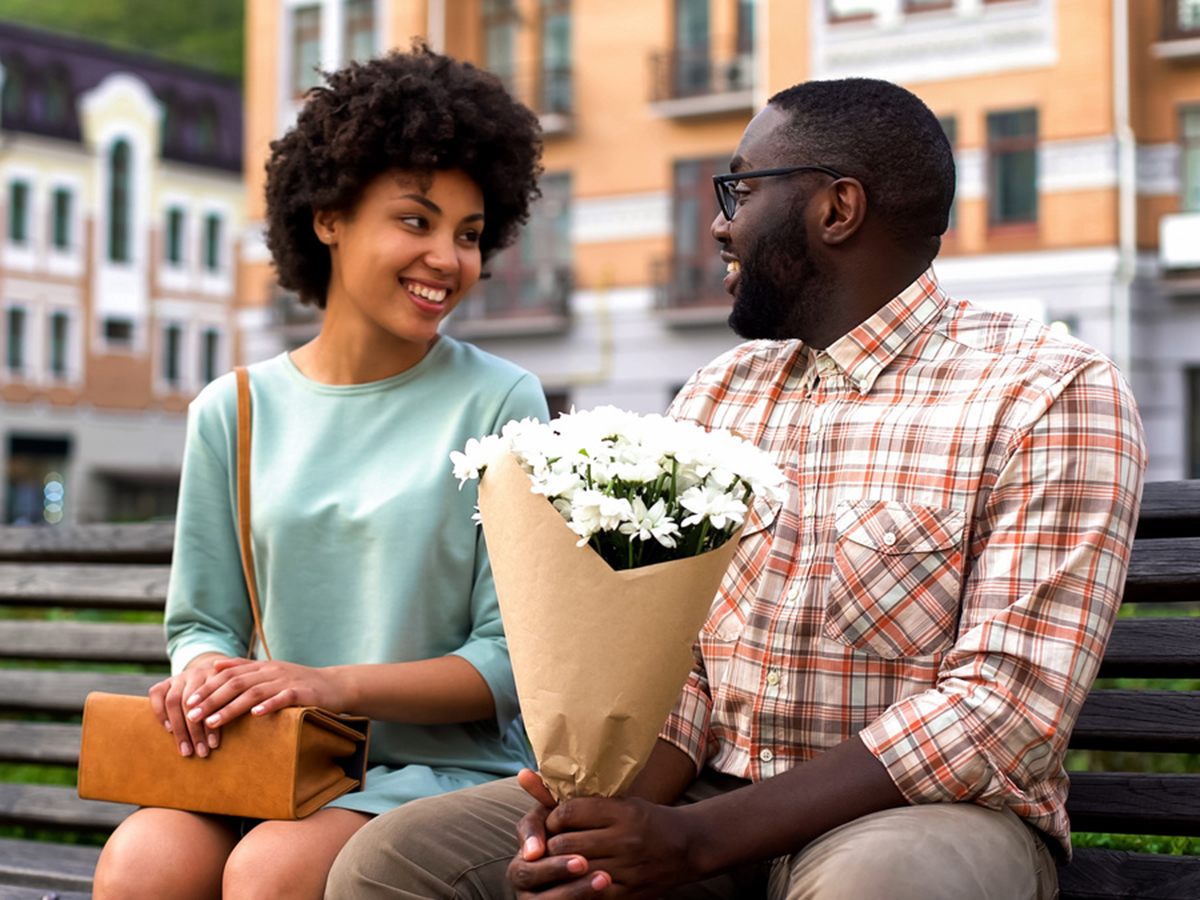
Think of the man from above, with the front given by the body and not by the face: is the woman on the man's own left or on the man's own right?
on the man's own right

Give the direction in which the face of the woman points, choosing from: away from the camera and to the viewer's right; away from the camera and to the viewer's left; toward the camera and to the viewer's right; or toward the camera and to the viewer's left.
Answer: toward the camera and to the viewer's right

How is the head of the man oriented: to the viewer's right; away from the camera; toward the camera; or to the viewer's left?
to the viewer's left

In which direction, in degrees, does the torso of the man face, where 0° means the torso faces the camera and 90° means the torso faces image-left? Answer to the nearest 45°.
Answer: approximately 45°
